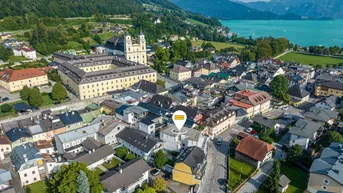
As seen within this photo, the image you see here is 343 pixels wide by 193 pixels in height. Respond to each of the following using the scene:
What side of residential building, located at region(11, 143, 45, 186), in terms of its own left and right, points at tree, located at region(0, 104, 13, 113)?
back

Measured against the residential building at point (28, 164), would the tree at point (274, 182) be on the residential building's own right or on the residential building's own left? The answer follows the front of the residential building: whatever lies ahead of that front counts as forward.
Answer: on the residential building's own left

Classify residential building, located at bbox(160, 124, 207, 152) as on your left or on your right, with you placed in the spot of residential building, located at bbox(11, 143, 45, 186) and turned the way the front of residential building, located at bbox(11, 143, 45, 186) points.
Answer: on your left

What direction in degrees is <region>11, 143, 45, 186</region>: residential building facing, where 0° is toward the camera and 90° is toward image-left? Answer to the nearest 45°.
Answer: approximately 0°

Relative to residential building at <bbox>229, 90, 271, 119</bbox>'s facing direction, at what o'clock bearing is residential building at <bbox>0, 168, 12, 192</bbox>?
residential building at <bbox>0, 168, 12, 192</bbox> is roughly at 3 o'clock from residential building at <bbox>229, 90, 271, 119</bbox>.

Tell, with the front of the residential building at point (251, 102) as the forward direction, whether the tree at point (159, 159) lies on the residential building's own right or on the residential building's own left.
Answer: on the residential building's own right

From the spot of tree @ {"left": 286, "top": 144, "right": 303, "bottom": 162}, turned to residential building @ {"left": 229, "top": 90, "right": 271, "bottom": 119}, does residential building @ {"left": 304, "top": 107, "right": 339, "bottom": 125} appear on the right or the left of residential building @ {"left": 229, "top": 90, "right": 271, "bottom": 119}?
right

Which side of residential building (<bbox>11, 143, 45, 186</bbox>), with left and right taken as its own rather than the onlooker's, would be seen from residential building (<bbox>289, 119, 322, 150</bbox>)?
left

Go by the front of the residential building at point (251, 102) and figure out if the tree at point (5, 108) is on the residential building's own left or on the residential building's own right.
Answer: on the residential building's own right
